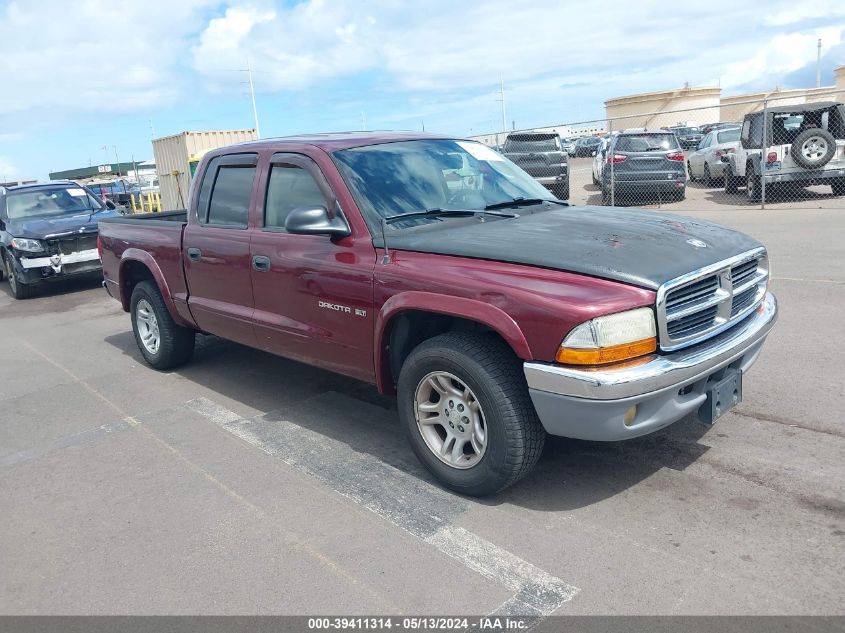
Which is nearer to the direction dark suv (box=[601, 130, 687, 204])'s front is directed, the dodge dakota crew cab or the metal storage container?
the metal storage container

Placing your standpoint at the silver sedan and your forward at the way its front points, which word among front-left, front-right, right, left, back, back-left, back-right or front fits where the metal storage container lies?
front-left

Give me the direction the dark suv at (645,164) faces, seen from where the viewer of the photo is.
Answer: facing away from the viewer

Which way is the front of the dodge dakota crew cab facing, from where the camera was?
facing the viewer and to the right of the viewer

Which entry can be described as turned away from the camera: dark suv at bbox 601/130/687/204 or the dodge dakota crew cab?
the dark suv

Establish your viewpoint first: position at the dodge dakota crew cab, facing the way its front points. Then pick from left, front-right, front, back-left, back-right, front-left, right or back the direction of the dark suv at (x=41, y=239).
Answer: back

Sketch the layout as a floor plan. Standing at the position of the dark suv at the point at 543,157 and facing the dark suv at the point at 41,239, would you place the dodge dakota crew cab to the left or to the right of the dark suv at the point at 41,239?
left

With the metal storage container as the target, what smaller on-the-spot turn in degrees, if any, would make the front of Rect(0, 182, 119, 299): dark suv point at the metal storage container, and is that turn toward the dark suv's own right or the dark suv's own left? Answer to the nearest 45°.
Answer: approximately 135° to the dark suv's own left

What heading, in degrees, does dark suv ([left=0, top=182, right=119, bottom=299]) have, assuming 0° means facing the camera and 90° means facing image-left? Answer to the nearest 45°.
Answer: approximately 315°

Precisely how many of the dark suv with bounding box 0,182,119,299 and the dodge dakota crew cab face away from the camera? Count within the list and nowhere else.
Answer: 0

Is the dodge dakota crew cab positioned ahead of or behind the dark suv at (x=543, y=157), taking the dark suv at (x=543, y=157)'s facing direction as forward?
behind

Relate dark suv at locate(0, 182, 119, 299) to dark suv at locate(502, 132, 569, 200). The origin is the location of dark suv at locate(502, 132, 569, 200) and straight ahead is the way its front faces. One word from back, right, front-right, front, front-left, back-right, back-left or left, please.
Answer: back-left

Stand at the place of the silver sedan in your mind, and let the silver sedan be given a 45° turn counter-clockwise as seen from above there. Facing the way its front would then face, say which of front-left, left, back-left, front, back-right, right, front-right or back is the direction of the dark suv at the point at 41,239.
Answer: front-left

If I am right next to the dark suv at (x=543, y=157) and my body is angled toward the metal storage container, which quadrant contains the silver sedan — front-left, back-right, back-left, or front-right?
back-right

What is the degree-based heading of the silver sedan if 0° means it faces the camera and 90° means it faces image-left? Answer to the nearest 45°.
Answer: approximately 135°

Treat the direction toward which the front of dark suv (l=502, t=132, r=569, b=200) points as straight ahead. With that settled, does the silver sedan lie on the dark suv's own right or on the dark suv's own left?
on the dark suv's own right

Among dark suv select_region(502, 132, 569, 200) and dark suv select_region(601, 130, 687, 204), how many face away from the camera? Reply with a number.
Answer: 2
